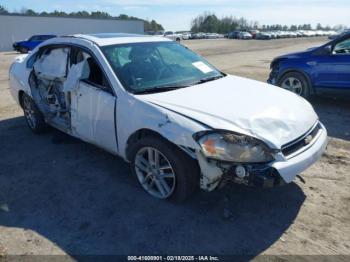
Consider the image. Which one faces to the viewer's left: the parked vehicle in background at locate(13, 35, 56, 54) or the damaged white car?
the parked vehicle in background

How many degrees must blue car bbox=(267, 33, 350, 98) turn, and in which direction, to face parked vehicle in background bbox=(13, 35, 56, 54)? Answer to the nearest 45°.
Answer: approximately 45° to its right

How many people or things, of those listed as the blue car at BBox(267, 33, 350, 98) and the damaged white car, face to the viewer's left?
1

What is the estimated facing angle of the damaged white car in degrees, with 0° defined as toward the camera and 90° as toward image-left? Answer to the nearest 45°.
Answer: approximately 315°

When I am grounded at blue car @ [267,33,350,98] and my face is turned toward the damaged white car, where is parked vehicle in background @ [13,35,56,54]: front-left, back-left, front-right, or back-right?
back-right

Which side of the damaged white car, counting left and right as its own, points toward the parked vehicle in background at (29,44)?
back

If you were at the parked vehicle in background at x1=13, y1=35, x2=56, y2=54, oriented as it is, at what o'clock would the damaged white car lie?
The damaged white car is roughly at 9 o'clock from the parked vehicle in background.

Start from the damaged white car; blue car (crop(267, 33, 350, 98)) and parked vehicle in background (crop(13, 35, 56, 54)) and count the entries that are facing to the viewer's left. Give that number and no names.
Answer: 2

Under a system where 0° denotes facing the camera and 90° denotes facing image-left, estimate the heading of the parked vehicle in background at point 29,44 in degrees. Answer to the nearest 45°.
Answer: approximately 90°

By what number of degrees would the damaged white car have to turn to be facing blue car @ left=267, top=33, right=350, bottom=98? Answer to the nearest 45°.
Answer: approximately 90° to its left

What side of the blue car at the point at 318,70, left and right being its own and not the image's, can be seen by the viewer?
left

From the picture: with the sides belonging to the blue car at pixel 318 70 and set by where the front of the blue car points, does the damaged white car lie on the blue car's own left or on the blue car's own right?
on the blue car's own left
